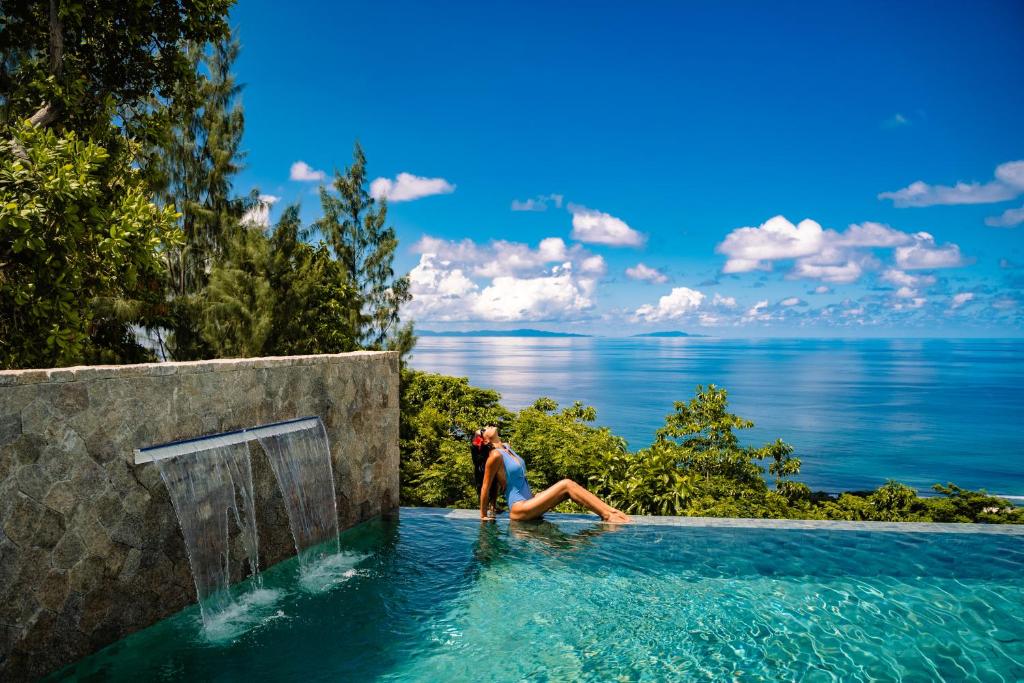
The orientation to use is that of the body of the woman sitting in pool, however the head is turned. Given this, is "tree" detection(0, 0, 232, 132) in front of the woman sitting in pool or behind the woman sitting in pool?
behind

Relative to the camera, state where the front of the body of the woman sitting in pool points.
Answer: to the viewer's right

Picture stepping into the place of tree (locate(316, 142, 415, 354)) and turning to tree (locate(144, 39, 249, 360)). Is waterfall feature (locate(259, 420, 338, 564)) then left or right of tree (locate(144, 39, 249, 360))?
left

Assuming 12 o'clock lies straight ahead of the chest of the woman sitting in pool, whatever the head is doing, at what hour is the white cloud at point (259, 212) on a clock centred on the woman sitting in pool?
The white cloud is roughly at 8 o'clock from the woman sitting in pool.

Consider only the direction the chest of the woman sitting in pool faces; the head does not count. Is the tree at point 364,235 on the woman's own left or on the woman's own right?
on the woman's own left

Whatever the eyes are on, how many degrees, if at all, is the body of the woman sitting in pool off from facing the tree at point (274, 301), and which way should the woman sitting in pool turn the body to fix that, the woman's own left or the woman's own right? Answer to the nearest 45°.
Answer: approximately 135° to the woman's own left

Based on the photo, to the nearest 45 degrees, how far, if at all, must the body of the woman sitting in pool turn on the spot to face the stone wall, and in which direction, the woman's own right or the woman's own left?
approximately 135° to the woman's own right
